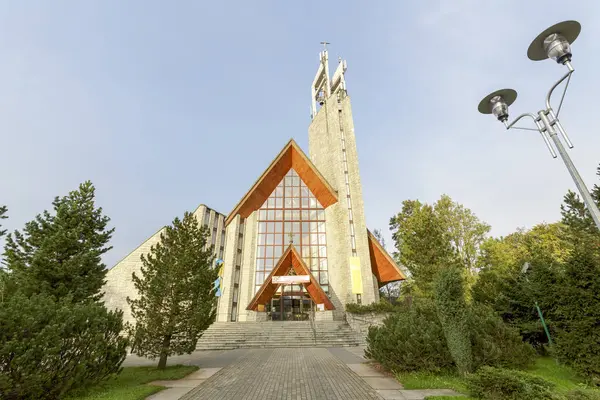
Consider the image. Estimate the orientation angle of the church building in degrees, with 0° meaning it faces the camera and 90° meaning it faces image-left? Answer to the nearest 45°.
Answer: approximately 0°

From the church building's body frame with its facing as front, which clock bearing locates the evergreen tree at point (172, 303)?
The evergreen tree is roughly at 1 o'clock from the church building.

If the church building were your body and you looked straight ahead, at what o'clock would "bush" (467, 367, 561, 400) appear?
The bush is roughly at 12 o'clock from the church building.

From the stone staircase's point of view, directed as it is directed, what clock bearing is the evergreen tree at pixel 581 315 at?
The evergreen tree is roughly at 11 o'clock from the stone staircase.

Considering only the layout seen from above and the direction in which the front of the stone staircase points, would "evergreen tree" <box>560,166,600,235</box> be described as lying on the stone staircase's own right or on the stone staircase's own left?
on the stone staircase's own left

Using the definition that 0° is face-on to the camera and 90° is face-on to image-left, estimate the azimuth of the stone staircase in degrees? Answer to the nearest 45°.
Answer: approximately 0°

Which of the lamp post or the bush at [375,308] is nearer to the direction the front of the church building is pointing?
the lamp post

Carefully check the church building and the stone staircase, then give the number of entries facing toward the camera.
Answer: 2

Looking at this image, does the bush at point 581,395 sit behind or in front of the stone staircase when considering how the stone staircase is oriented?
in front

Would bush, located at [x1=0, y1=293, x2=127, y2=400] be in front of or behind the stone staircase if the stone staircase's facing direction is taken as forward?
in front

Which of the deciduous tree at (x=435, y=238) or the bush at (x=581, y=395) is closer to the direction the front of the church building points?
the bush
